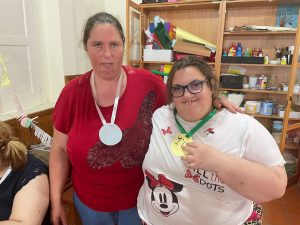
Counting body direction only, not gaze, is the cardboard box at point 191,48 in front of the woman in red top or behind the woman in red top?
behind

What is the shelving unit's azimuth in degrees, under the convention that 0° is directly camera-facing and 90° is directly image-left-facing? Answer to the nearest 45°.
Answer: approximately 0°

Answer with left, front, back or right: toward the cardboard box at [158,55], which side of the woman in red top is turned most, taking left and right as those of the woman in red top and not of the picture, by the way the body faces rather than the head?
back

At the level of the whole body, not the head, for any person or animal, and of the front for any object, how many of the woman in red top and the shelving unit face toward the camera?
2

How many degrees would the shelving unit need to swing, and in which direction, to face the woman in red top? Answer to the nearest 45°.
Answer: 0° — it already faces them
